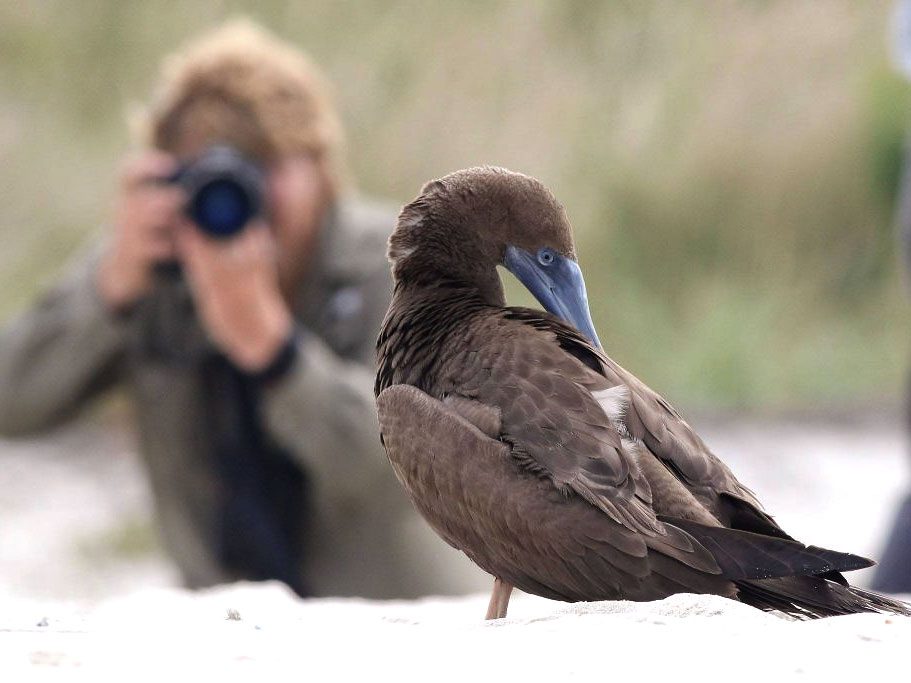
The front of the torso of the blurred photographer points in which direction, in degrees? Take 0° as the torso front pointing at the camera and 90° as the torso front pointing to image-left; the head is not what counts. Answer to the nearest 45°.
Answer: approximately 0°

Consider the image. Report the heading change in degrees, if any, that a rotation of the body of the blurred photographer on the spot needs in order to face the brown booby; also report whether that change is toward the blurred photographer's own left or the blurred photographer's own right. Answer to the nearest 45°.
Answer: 0° — they already face it
